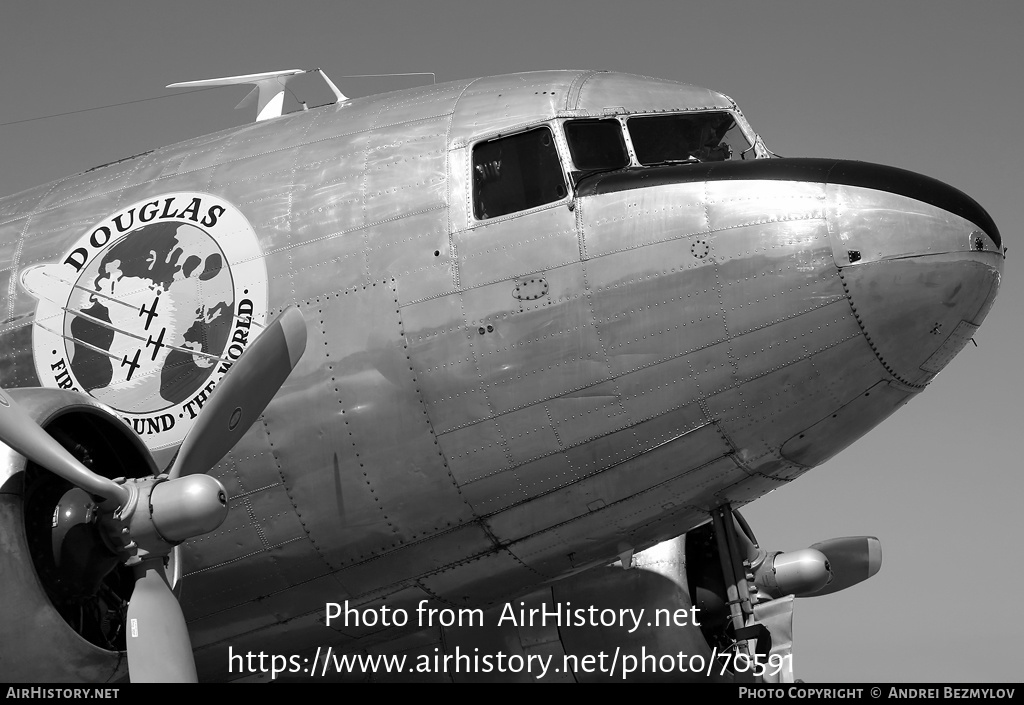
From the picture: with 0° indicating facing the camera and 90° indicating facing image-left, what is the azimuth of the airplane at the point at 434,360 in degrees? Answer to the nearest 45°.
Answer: approximately 315°
